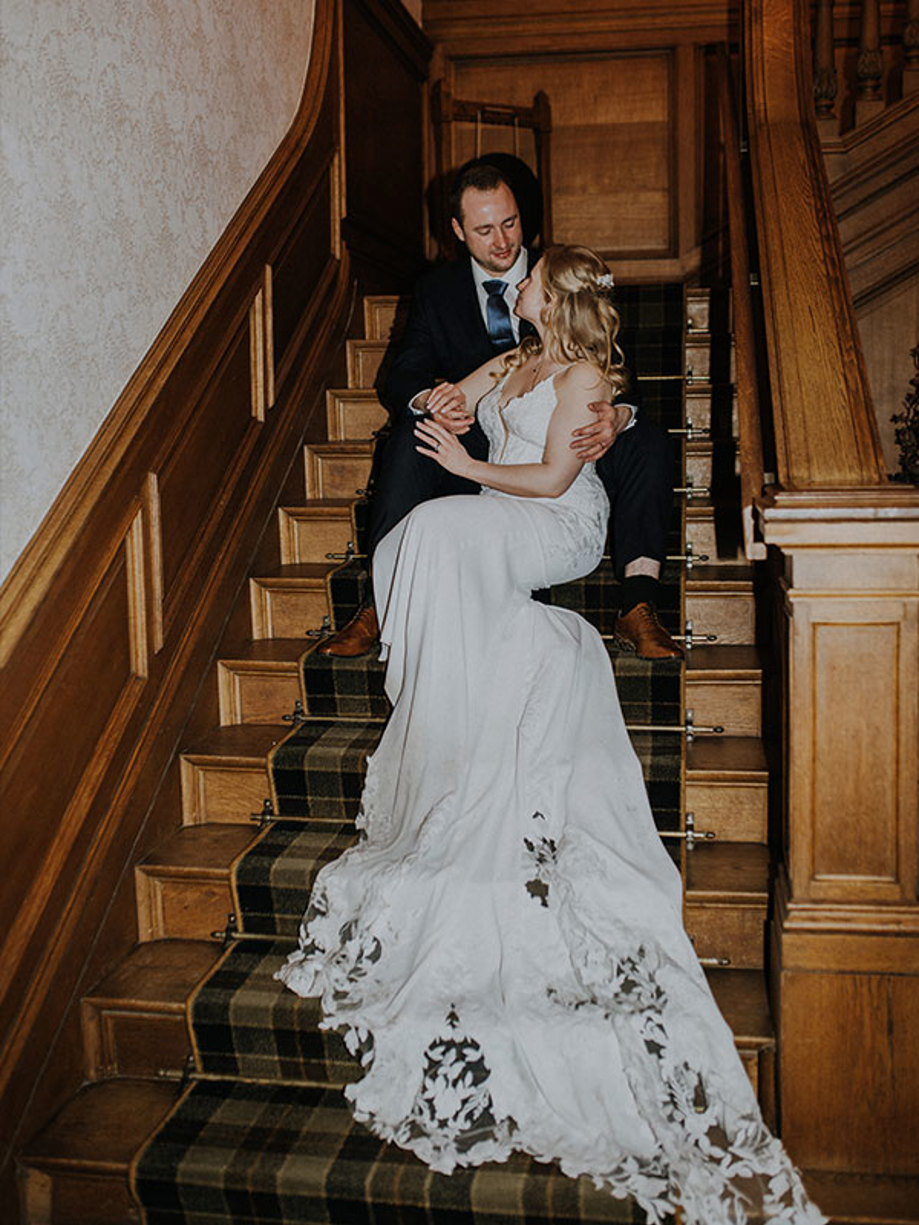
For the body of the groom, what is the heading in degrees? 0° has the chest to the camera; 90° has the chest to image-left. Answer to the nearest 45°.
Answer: approximately 0°

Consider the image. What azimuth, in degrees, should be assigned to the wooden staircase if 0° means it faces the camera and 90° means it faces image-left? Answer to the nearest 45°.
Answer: approximately 0°
